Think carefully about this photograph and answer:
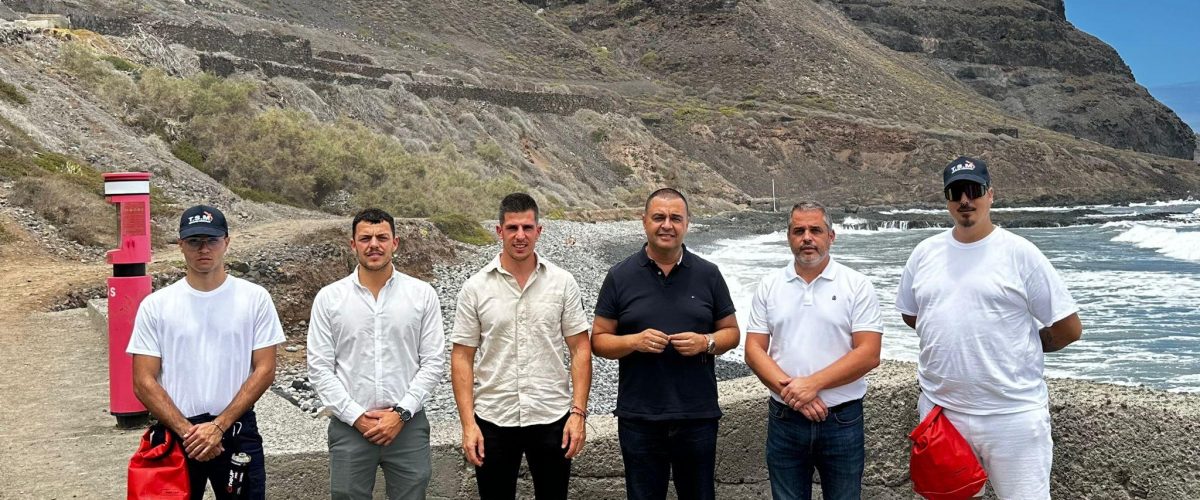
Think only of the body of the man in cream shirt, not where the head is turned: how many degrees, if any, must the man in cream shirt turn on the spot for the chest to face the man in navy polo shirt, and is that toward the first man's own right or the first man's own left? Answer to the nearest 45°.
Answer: approximately 90° to the first man's own left

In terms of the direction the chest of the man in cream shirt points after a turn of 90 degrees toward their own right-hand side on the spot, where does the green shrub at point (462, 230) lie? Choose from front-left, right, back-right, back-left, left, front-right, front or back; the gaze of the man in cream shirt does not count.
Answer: right

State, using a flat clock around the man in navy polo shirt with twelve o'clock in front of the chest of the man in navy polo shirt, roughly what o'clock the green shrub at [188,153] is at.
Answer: The green shrub is roughly at 5 o'clock from the man in navy polo shirt.

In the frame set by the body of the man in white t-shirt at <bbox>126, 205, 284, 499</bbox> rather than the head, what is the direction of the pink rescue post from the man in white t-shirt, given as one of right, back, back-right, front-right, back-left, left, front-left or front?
back

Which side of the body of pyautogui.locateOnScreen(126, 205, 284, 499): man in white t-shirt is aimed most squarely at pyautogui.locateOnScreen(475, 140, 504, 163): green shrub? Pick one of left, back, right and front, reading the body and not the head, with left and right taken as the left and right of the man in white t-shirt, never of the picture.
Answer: back

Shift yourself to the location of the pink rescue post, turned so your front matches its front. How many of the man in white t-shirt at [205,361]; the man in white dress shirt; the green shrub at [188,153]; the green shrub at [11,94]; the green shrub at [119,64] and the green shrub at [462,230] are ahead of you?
2

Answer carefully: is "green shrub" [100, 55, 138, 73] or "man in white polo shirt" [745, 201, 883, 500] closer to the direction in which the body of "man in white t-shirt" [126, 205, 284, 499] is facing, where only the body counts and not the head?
the man in white polo shirt
